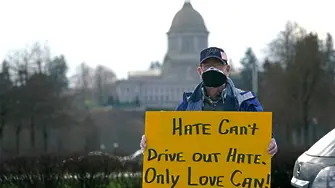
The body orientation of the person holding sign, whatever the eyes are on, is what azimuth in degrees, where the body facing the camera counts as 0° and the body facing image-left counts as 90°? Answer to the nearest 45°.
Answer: approximately 0°

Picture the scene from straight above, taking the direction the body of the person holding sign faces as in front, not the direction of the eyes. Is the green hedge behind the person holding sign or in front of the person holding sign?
behind
